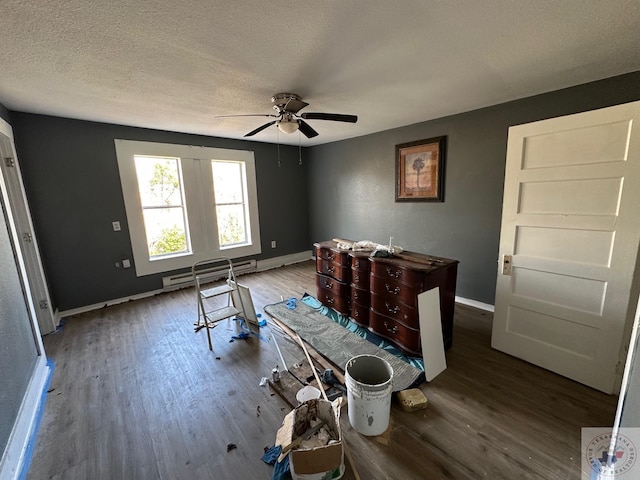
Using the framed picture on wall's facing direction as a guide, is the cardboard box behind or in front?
in front

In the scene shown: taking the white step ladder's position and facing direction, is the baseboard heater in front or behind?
behind

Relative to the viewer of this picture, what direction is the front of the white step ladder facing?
facing the viewer and to the right of the viewer

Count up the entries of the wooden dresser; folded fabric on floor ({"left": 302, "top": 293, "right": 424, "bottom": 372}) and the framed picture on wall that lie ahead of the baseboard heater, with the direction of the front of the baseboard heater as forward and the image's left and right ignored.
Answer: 3

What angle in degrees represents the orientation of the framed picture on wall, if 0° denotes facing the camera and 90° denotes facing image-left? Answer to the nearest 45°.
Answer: approximately 45°

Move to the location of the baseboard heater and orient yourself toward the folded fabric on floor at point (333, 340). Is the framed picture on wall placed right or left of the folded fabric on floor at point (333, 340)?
left

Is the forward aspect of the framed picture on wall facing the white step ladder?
yes

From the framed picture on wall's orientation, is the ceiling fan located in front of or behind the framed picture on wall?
in front

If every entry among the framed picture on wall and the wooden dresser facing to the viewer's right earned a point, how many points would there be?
0

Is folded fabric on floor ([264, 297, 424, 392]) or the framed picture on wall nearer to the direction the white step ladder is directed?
the folded fabric on floor

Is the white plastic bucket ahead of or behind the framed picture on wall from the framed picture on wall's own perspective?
ahead
